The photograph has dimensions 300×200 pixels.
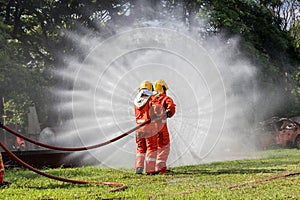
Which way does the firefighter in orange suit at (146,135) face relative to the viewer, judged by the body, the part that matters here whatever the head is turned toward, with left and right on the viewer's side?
facing away from the viewer and to the right of the viewer
